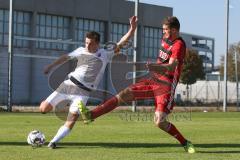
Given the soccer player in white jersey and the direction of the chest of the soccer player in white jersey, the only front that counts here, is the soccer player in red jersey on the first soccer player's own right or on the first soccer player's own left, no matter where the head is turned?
on the first soccer player's own left
